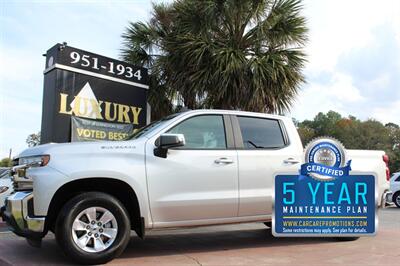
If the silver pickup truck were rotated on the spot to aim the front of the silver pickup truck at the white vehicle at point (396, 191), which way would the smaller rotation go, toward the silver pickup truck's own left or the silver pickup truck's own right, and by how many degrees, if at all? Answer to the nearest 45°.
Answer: approximately 135° to the silver pickup truck's own right

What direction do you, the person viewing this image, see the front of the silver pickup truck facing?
facing to the left of the viewer

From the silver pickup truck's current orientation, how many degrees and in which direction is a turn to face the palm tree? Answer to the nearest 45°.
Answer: approximately 90° to its right

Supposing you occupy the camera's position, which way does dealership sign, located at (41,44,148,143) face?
facing the viewer and to the right of the viewer
